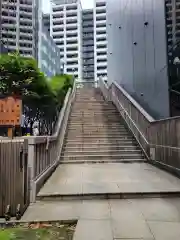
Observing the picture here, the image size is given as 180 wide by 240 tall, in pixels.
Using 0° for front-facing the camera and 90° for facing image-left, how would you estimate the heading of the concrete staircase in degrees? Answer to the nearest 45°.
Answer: approximately 0°

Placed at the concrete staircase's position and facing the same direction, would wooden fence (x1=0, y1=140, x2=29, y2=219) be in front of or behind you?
in front

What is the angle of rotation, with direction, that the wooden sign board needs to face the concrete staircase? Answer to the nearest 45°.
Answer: approximately 135° to its left

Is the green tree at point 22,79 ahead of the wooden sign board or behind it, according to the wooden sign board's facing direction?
behind

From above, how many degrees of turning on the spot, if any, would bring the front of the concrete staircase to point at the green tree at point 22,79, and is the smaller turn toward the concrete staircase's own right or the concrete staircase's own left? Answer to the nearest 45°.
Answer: approximately 90° to the concrete staircase's own right

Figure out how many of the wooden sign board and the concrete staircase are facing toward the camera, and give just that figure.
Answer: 2
